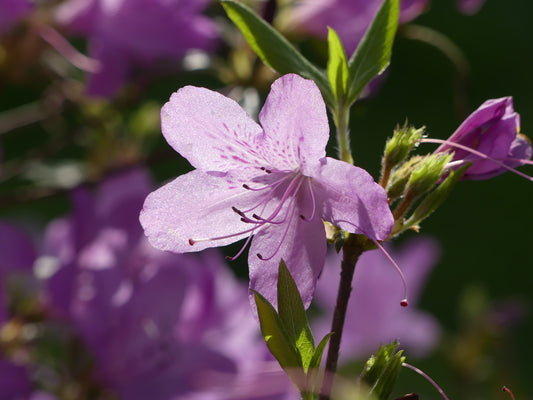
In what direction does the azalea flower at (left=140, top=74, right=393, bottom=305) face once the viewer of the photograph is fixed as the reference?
facing the viewer and to the left of the viewer

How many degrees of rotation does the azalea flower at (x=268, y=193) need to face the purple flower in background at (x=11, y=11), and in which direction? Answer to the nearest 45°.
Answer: approximately 90° to its right

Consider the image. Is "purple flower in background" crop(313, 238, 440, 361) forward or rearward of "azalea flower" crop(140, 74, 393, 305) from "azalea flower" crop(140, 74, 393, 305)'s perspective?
rearward
